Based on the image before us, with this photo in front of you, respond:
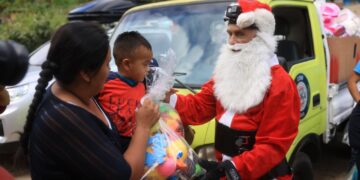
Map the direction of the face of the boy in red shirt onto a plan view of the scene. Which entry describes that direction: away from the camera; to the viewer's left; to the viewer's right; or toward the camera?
to the viewer's right

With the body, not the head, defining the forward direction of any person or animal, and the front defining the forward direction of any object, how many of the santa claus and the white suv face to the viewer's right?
0

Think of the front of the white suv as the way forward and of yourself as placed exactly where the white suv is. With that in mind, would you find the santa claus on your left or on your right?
on your left

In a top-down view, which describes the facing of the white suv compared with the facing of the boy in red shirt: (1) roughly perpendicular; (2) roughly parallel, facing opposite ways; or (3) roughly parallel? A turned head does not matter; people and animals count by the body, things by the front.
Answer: roughly perpendicular

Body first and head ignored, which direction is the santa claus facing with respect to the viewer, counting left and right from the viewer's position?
facing the viewer and to the left of the viewer

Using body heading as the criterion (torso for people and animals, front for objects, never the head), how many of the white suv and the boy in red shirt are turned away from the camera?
0

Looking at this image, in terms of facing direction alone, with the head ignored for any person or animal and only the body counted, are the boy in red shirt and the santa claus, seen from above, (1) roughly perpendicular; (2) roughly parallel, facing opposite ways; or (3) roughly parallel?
roughly perpendicular

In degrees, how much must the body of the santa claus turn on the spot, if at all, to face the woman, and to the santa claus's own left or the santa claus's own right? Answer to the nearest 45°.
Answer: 0° — they already face them

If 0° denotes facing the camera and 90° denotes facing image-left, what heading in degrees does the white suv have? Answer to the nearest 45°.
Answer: approximately 45°

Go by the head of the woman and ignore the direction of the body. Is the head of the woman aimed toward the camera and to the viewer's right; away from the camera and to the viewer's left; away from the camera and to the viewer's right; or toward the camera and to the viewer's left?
away from the camera and to the viewer's right
